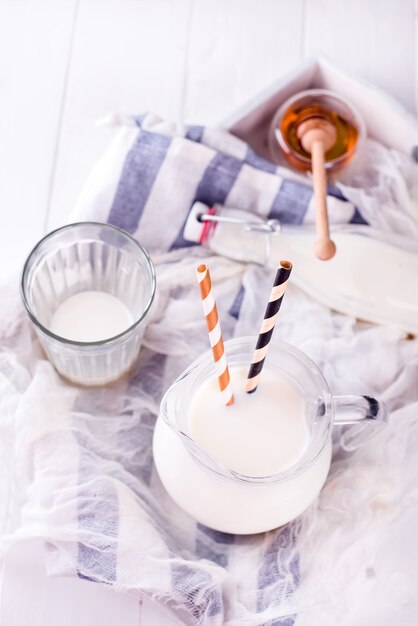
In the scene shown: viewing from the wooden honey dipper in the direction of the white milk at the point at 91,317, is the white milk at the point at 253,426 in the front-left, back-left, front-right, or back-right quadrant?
front-left

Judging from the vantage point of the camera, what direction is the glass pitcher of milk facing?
facing to the left of the viewer

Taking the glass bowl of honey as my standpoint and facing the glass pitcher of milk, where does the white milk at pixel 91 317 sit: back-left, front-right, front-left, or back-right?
front-right
